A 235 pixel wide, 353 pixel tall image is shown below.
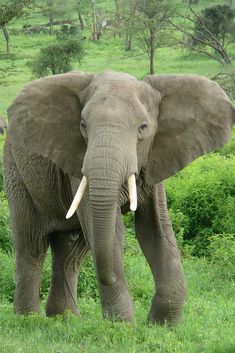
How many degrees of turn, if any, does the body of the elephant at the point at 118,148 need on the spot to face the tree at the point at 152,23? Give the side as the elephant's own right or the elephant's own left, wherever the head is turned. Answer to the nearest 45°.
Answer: approximately 135° to the elephant's own left

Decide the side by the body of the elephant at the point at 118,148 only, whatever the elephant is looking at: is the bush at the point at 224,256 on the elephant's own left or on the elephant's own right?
on the elephant's own left
